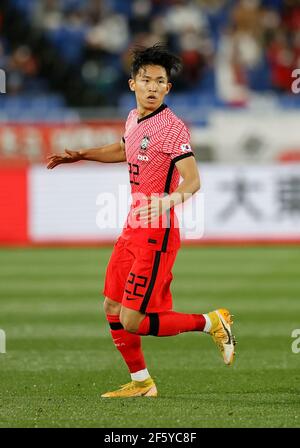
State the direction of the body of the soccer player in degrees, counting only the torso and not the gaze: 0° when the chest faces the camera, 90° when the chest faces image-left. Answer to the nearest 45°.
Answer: approximately 45°
